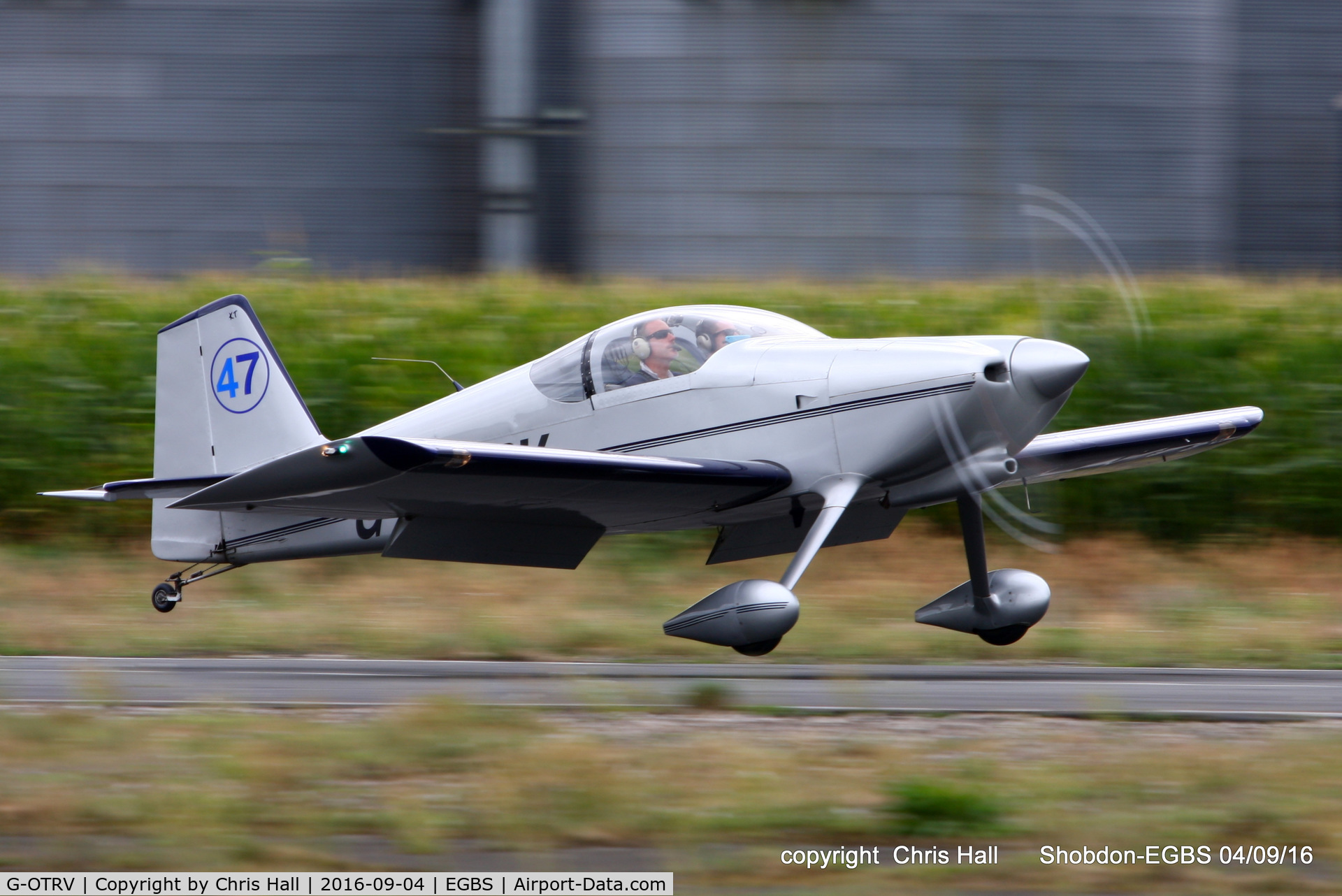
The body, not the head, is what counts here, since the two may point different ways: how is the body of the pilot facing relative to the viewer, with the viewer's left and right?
facing the viewer and to the right of the viewer

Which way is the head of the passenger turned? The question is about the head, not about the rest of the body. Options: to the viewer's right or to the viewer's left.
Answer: to the viewer's right
